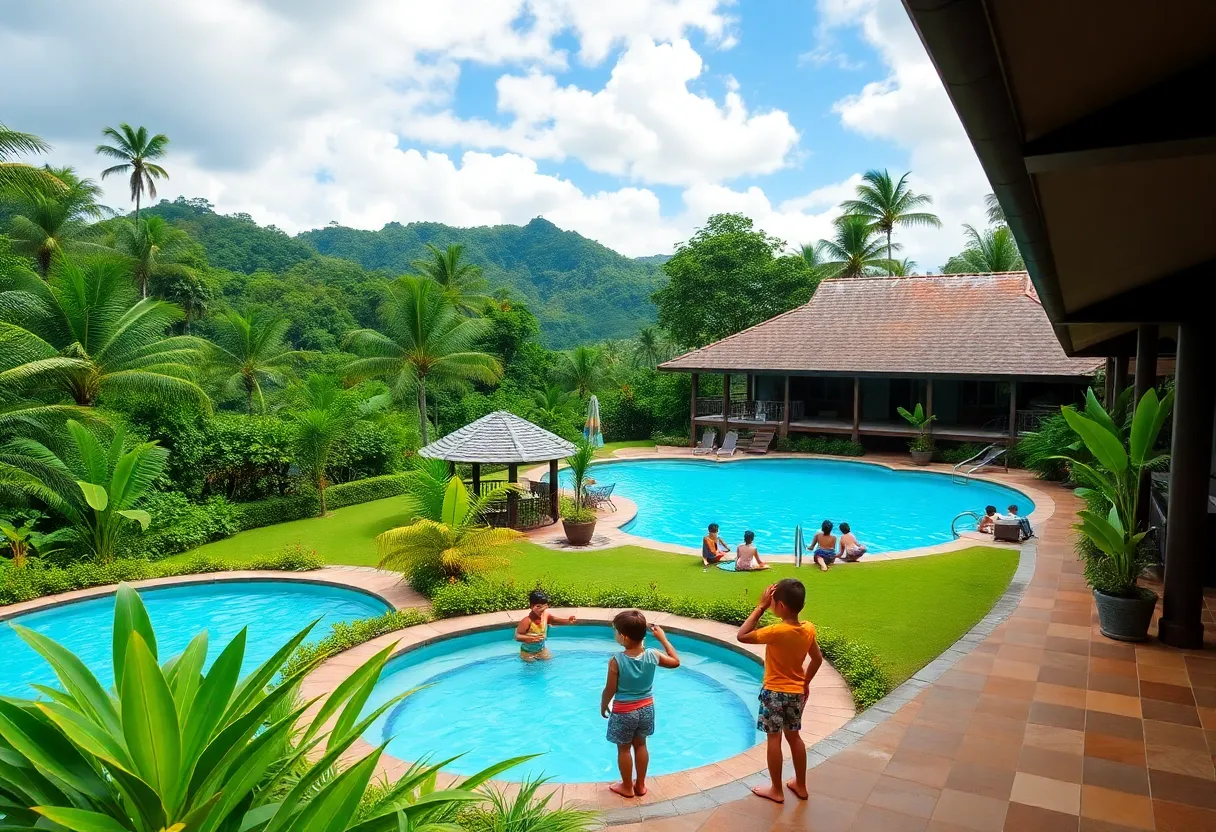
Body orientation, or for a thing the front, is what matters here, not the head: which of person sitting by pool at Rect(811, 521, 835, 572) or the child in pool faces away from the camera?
the person sitting by pool

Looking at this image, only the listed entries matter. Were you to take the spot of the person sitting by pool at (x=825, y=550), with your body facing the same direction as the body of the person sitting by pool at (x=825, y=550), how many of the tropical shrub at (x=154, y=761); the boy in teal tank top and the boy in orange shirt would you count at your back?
3

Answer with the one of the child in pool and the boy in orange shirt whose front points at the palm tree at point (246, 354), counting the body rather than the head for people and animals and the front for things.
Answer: the boy in orange shirt

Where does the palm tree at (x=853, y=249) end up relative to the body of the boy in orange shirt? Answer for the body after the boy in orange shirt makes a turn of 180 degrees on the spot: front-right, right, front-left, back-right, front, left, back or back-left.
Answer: back-left

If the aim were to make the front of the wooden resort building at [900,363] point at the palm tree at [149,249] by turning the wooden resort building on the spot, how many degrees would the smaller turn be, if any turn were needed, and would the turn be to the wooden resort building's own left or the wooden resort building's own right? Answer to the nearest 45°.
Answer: approximately 90° to the wooden resort building's own right

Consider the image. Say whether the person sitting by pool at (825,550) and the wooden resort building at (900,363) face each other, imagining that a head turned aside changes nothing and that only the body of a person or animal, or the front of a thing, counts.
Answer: yes

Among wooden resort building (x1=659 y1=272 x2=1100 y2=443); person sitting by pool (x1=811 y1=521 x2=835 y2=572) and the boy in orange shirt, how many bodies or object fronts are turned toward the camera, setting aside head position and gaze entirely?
1

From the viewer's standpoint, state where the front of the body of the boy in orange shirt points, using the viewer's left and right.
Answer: facing away from the viewer and to the left of the viewer

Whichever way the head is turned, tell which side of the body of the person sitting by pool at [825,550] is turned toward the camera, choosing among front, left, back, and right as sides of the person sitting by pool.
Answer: back

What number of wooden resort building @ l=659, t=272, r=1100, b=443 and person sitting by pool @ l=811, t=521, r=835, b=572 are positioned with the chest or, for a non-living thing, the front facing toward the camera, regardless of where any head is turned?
1

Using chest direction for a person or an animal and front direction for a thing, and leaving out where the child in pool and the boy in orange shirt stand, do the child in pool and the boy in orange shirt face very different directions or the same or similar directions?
very different directions

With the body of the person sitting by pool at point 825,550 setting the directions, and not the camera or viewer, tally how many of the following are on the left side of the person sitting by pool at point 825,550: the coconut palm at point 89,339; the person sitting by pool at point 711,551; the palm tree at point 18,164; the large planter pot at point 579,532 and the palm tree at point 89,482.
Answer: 5

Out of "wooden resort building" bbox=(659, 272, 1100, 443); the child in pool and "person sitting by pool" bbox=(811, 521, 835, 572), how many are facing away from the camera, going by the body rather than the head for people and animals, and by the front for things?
1

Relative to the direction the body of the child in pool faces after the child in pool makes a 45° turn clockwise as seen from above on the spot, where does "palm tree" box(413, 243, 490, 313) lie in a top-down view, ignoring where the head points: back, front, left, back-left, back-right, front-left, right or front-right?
back

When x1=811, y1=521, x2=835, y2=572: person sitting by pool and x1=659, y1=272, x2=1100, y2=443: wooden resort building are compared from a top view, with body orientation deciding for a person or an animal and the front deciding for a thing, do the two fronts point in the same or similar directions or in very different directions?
very different directions
